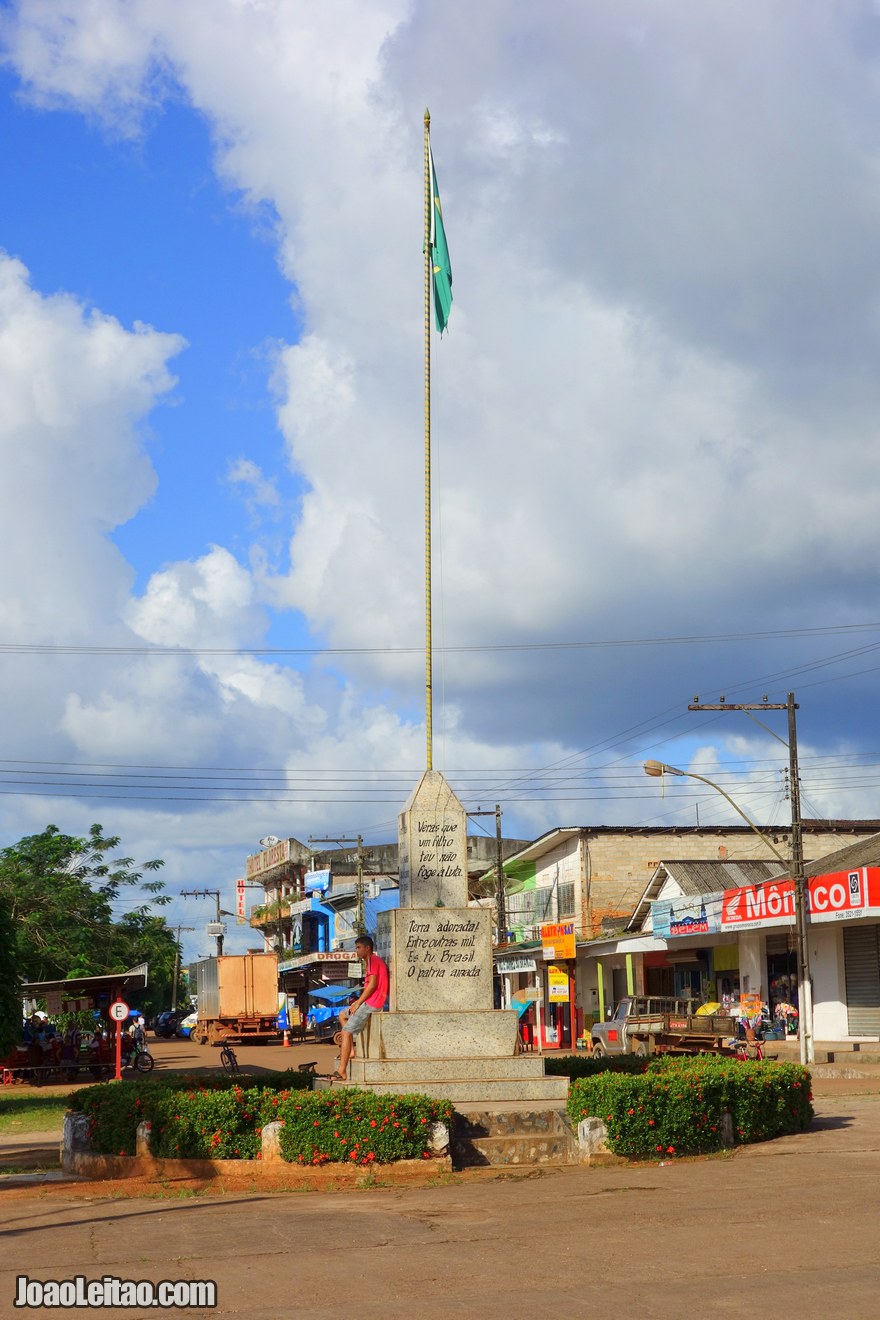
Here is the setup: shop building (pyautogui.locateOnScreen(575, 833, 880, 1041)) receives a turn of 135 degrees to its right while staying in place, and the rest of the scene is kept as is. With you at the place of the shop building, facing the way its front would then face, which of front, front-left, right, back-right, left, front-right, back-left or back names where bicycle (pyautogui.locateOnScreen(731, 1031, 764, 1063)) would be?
back

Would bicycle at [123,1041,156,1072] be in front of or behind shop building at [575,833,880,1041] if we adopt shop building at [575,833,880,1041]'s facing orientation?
in front

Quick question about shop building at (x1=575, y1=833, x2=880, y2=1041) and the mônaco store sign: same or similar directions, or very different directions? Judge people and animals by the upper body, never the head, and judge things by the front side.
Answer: same or similar directions

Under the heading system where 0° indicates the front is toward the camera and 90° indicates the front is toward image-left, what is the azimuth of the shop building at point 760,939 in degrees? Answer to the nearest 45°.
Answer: approximately 45°

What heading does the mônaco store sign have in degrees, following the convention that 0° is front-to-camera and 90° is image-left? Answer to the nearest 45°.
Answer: approximately 45°

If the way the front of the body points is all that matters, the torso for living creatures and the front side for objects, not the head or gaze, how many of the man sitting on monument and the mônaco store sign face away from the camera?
0

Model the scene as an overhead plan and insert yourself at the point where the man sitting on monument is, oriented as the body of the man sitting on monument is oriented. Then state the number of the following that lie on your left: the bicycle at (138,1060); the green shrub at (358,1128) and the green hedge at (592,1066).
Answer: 1

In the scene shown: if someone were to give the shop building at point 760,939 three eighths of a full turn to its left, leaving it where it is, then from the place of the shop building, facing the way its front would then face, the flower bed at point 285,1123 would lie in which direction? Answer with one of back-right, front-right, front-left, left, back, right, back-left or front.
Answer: right

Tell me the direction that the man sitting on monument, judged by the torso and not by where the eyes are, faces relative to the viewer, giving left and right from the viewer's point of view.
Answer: facing to the left of the viewer
